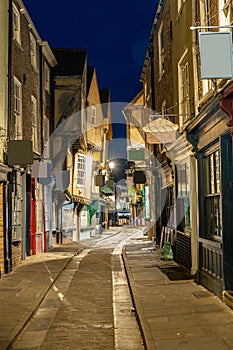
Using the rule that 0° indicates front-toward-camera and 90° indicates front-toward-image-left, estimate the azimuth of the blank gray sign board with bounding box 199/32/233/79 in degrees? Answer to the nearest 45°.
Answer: approximately 0°
